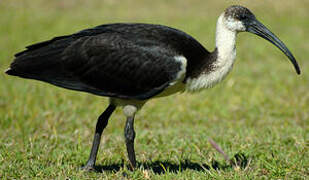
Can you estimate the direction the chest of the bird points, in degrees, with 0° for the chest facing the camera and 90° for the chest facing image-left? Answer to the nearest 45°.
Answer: approximately 270°
